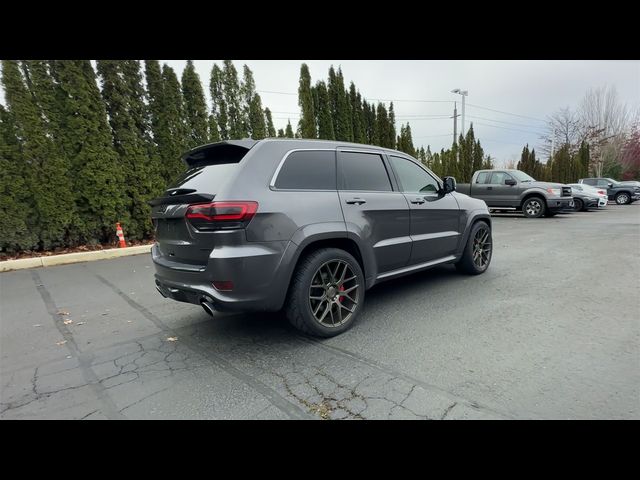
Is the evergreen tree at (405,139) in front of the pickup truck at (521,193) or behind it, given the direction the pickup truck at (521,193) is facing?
behind

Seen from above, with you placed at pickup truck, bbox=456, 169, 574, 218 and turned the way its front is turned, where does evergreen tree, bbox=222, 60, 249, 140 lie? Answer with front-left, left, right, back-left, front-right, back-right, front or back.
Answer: right

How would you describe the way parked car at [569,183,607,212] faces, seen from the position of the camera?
facing the viewer and to the right of the viewer

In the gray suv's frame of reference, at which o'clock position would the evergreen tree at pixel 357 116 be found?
The evergreen tree is roughly at 11 o'clock from the gray suv.

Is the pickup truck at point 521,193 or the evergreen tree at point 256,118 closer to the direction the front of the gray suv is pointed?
the pickup truck

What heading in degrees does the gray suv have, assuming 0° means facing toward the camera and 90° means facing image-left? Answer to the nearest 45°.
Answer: approximately 225°

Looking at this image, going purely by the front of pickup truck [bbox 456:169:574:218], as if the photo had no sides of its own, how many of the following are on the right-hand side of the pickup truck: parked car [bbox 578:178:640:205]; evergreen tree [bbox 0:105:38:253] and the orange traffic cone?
2

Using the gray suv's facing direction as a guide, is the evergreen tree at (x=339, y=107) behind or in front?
in front

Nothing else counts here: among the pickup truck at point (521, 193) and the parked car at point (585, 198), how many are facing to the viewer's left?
0
